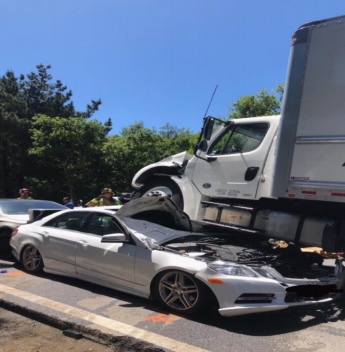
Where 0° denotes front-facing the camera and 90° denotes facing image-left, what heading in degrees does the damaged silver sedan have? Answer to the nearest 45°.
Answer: approximately 315°

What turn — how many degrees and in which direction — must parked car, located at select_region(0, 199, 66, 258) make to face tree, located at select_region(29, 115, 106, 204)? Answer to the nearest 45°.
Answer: approximately 135° to its left

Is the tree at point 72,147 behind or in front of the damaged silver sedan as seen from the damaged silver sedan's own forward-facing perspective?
behind

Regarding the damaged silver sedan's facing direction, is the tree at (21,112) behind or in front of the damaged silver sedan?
behind

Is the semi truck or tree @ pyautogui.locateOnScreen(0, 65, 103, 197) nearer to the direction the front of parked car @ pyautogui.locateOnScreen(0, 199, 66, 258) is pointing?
the semi truck

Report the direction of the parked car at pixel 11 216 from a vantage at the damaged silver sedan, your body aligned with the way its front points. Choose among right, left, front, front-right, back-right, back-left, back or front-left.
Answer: back

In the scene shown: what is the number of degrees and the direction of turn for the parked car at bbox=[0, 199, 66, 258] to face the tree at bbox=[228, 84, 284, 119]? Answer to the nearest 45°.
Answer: approximately 90° to its left

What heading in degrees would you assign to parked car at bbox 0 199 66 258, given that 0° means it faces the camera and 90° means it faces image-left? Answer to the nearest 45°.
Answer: approximately 315°

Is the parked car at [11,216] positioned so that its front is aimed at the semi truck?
yes
